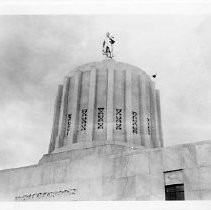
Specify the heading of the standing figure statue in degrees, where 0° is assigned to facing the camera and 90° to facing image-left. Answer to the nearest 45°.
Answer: approximately 0°
